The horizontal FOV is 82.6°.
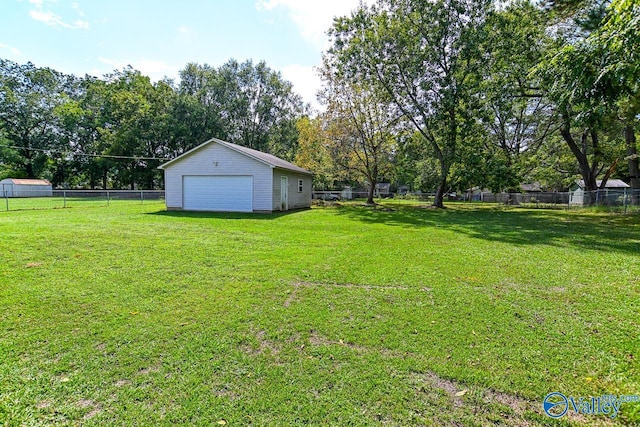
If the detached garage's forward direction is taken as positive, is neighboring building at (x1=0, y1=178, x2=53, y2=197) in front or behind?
behind

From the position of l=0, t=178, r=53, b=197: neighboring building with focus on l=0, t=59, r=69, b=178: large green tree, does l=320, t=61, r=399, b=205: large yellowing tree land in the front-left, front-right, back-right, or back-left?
back-right

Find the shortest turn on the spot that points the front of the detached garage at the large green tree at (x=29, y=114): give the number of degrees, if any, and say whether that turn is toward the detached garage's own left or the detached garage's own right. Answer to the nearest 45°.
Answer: approximately 135° to the detached garage's own right

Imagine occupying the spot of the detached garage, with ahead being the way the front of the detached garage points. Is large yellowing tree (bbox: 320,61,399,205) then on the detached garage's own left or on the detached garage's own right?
on the detached garage's own left

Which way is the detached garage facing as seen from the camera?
toward the camera

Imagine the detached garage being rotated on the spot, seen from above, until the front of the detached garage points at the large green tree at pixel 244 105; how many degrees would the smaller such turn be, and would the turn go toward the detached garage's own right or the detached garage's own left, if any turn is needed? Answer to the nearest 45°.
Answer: approximately 180°

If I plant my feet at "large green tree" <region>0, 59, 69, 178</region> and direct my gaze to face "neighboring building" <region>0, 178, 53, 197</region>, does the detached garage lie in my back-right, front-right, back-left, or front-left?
front-left
